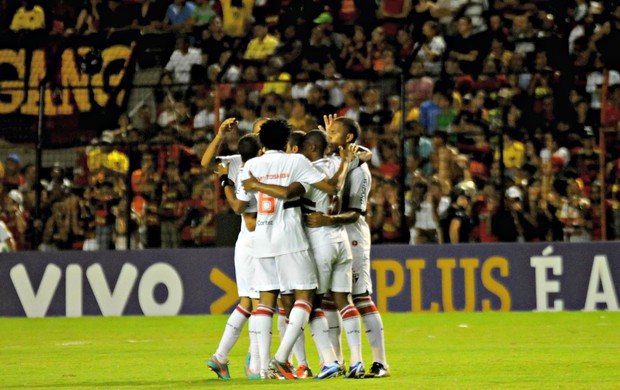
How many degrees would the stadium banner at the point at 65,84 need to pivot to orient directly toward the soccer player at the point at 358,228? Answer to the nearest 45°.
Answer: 0° — it already faces them

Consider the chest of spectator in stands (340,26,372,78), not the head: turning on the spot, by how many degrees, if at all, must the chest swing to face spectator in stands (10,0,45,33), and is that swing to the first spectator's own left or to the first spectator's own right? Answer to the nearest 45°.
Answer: approximately 90° to the first spectator's own right

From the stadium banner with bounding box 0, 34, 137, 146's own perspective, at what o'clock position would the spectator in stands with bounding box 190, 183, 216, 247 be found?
The spectator in stands is roughly at 11 o'clock from the stadium banner.

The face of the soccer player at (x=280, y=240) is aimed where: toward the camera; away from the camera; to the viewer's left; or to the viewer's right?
away from the camera

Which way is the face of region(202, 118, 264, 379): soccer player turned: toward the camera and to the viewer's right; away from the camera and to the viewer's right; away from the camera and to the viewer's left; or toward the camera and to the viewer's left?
away from the camera and to the viewer's right

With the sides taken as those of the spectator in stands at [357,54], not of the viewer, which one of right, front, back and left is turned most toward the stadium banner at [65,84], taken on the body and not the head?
right

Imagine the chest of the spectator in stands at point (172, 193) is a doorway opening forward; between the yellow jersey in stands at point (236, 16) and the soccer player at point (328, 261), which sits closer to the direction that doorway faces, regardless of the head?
the soccer player

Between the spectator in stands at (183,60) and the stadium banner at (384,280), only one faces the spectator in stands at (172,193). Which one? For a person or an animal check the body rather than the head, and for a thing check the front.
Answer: the spectator in stands at (183,60)

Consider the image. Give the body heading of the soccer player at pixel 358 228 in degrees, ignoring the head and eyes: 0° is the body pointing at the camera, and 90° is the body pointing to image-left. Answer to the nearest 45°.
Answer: approximately 90°
